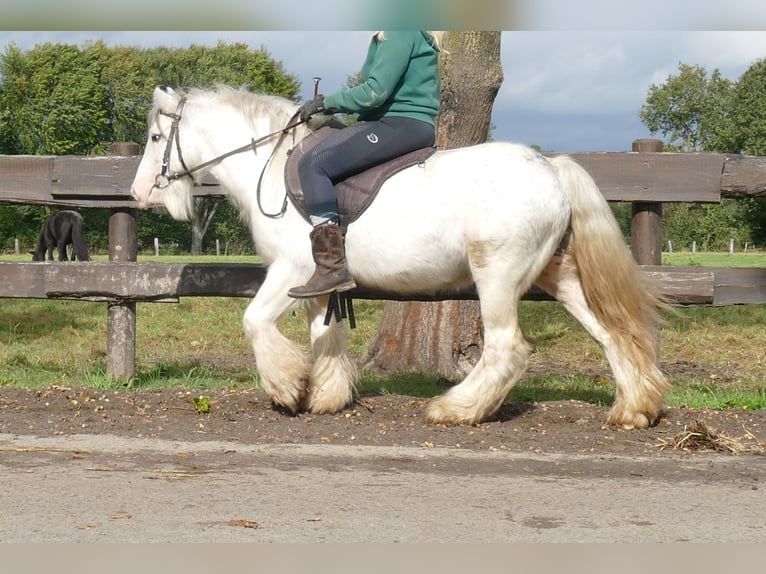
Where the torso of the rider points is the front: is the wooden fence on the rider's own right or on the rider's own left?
on the rider's own right

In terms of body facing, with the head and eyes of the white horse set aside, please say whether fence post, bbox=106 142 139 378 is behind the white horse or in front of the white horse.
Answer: in front

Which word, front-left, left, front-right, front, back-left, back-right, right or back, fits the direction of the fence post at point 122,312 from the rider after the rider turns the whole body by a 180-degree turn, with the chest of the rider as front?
back-left

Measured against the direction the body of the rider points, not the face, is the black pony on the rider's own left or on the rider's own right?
on the rider's own right

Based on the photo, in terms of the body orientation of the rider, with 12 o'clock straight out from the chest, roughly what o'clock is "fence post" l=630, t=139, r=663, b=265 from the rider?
The fence post is roughly at 5 o'clock from the rider.

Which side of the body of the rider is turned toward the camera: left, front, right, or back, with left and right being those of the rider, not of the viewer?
left

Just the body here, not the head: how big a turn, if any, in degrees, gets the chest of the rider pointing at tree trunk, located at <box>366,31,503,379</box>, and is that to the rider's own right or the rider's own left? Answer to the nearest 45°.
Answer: approximately 90° to the rider's own right

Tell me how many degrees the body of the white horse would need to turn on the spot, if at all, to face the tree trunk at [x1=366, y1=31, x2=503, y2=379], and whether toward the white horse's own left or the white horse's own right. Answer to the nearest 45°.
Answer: approximately 90° to the white horse's own right

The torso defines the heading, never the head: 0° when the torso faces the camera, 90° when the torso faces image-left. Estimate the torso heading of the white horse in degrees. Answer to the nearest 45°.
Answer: approximately 90°

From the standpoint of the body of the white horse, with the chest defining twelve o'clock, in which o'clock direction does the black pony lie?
The black pony is roughly at 2 o'clock from the white horse.
